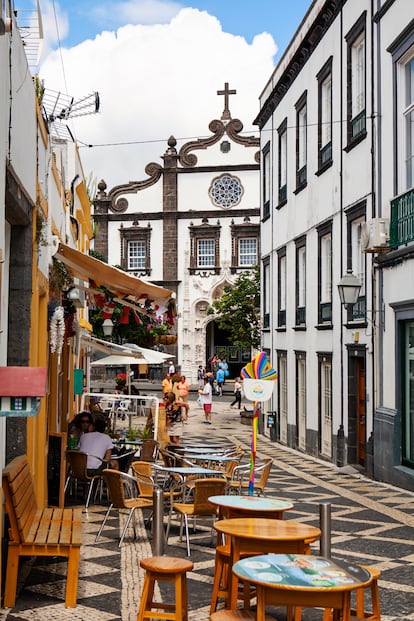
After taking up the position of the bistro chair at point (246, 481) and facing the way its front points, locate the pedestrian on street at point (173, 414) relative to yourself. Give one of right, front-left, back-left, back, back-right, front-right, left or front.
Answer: right

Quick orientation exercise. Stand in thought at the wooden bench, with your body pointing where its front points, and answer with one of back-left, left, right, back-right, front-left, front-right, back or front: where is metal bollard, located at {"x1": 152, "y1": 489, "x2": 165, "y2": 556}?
front-left

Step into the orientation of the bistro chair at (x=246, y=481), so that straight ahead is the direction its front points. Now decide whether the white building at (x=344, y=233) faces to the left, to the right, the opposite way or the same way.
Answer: the same way

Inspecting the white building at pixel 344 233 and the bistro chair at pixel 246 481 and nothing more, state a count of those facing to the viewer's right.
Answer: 0

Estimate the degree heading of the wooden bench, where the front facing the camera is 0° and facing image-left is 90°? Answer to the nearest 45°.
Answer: approximately 270°

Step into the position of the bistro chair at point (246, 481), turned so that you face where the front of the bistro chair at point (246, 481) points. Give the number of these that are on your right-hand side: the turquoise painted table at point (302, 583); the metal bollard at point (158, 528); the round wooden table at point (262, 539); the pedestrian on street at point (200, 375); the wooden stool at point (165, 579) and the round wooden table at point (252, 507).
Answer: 1

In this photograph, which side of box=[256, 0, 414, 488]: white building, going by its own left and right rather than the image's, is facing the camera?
left

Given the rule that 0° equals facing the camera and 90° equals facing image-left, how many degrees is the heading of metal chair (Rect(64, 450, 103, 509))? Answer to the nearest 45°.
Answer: approximately 225°

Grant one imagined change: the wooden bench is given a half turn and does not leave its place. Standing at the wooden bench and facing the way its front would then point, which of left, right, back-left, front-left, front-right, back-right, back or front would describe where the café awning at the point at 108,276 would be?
right

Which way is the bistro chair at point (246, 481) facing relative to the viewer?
to the viewer's left

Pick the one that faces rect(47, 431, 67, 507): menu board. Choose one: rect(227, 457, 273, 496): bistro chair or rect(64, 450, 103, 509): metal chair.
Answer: the bistro chair

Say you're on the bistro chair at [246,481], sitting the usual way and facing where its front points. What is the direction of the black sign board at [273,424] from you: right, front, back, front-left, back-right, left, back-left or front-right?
right

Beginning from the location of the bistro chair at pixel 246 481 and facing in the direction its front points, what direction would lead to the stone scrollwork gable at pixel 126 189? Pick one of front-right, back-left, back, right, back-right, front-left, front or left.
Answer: right

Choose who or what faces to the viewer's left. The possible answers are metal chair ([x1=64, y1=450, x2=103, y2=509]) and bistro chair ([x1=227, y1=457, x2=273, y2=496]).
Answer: the bistro chair

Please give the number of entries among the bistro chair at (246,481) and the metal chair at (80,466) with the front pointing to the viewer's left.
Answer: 1

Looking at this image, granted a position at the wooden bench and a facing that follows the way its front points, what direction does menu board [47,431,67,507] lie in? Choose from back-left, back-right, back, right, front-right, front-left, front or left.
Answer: left
